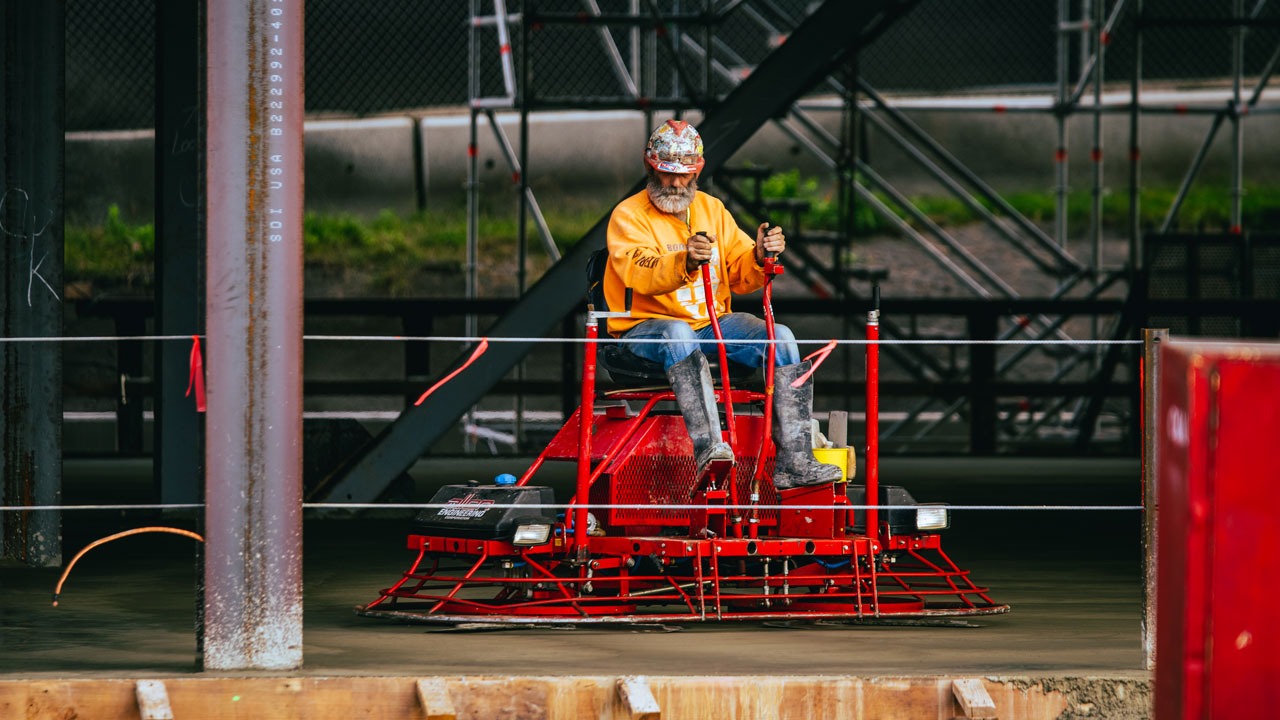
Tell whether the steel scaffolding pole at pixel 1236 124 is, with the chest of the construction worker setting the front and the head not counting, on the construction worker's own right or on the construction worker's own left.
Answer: on the construction worker's own left

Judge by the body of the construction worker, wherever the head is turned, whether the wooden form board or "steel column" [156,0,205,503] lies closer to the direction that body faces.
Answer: the wooden form board

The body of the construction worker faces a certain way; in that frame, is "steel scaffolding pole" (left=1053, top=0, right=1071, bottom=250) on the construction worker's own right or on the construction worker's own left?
on the construction worker's own left

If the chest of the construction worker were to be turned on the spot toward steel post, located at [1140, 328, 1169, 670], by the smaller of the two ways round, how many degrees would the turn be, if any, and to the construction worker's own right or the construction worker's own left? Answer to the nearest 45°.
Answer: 0° — they already face it

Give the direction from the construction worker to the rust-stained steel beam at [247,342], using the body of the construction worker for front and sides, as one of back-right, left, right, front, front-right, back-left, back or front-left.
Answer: right

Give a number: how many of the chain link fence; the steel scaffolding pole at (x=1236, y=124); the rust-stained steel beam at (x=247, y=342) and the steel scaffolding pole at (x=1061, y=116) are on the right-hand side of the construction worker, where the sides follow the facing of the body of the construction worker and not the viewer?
1

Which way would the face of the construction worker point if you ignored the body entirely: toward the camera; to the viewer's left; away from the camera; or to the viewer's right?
toward the camera

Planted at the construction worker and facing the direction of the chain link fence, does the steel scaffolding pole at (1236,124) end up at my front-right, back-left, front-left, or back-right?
front-right

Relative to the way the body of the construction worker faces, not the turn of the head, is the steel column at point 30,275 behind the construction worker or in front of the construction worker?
behind

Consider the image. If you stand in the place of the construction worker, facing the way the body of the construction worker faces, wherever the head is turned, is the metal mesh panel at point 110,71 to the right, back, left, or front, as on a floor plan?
back

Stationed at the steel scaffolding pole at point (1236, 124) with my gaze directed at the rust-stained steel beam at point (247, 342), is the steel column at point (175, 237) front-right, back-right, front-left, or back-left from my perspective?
front-right

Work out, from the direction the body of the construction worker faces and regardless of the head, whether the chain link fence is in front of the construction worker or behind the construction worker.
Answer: behind

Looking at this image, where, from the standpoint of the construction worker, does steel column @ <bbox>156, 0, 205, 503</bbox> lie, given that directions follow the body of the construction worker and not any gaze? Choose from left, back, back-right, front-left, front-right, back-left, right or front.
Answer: back

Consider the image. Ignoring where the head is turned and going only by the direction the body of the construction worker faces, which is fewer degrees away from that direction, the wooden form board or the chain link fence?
the wooden form board
